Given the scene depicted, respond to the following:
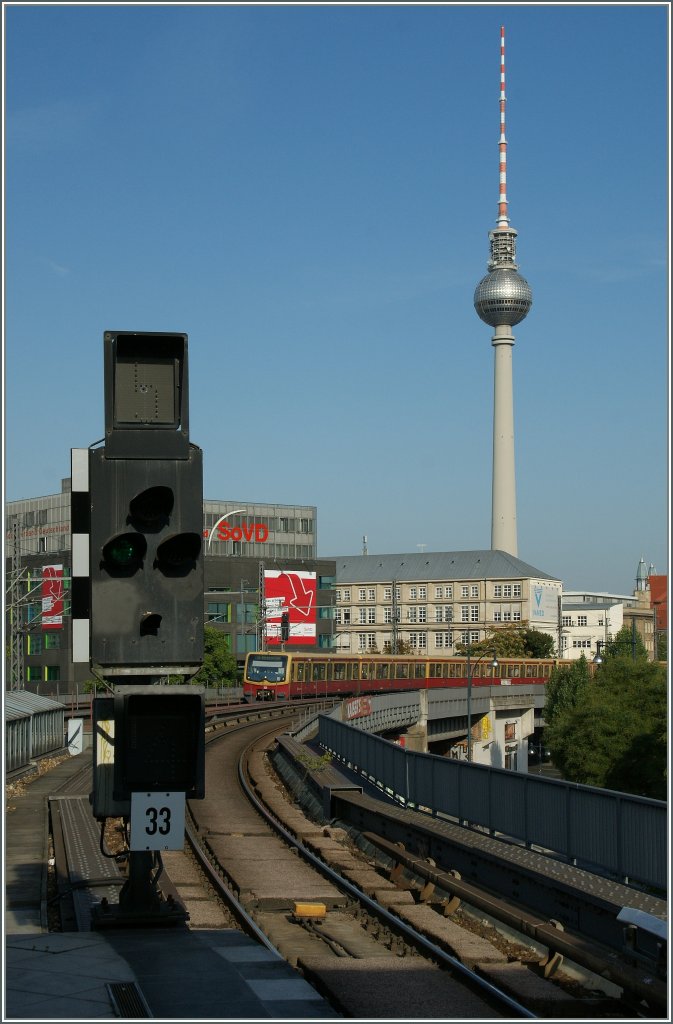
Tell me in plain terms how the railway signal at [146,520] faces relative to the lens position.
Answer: facing the viewer

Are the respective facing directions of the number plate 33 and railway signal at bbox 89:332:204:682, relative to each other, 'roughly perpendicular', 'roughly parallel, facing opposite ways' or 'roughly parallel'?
roughly parallel

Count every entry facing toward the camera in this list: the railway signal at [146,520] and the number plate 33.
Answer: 2

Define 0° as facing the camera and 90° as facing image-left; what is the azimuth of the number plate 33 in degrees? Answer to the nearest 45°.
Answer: approximately 0°

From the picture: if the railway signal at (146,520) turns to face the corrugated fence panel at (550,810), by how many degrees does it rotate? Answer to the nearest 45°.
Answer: approximately 135° to its left
